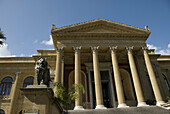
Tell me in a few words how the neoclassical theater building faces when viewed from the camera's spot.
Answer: facing the viewer

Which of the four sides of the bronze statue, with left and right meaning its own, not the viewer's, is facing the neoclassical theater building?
back

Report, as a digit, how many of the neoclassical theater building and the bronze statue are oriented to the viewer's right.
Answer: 0

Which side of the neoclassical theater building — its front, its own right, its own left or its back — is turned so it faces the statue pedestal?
front

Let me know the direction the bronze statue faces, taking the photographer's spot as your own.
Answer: facing the viewer and to the left of the viewer

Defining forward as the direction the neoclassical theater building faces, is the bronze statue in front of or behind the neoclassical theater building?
in front
